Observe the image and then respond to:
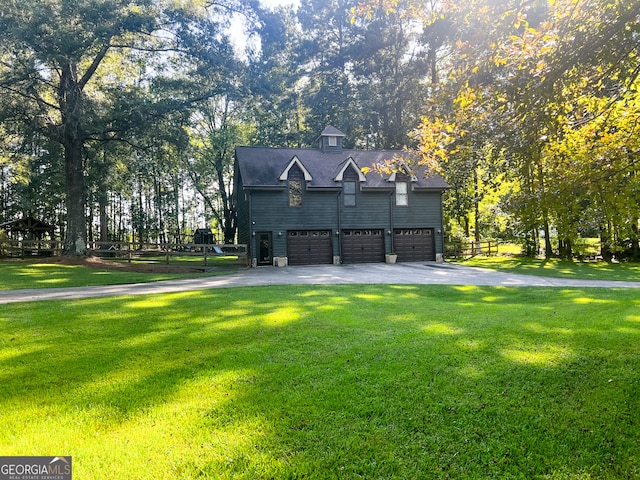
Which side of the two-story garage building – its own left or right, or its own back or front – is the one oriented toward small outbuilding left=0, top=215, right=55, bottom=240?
right

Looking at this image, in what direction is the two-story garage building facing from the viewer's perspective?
toward the camera

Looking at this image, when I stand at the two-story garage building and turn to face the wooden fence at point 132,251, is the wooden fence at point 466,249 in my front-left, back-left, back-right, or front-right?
back-right

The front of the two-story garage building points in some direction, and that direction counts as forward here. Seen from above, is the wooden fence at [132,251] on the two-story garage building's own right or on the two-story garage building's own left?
on the two-story garage building's own right

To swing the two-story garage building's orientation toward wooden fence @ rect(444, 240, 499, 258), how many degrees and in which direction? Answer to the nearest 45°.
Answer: approximately 135° to its left

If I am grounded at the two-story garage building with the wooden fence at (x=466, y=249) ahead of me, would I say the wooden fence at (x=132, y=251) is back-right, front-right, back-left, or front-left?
back-left

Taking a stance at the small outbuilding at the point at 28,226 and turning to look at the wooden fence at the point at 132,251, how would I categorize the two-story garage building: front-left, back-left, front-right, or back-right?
front-left

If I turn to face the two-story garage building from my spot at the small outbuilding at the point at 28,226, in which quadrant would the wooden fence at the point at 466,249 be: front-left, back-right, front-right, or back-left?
front-left

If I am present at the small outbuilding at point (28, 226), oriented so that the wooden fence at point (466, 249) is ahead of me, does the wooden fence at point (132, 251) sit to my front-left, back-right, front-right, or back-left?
front-right
